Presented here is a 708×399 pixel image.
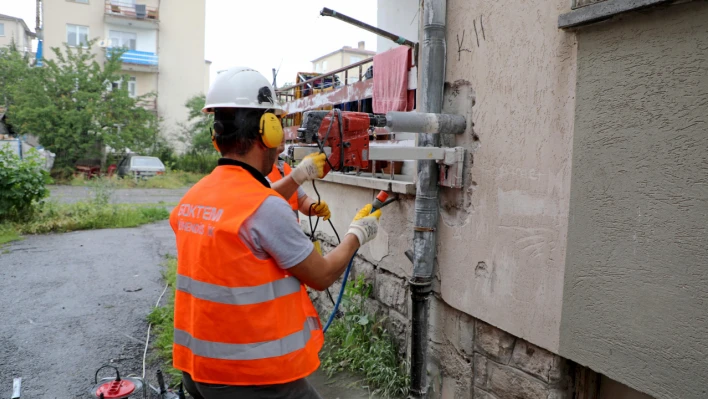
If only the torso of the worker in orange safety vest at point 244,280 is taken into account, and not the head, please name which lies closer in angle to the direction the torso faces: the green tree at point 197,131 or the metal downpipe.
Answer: the metal downpipe

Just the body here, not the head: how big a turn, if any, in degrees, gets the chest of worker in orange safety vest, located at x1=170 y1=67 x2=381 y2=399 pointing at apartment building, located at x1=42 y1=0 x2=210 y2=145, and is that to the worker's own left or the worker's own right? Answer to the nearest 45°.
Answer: approximately 45° to the worker's own left

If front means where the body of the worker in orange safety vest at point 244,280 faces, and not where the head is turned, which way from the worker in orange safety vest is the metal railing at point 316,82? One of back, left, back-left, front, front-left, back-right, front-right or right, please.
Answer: front-left

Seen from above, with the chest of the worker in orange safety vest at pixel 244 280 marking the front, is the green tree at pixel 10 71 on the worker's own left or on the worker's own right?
on the worker's own left

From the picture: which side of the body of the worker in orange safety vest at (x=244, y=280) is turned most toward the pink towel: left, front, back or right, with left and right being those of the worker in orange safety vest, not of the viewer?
front

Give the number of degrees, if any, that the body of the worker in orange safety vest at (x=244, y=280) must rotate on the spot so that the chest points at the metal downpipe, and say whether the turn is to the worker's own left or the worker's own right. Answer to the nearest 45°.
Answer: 0° — they already face it

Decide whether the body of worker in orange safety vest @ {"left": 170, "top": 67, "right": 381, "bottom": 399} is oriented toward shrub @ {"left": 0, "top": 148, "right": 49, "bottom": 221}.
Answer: no

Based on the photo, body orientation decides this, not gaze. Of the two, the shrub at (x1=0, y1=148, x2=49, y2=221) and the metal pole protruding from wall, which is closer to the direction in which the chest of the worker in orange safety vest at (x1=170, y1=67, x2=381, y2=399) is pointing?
the metal pole protruding from wall

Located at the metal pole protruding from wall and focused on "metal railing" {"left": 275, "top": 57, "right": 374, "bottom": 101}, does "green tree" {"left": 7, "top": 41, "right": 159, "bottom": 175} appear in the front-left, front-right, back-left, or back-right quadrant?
front-left

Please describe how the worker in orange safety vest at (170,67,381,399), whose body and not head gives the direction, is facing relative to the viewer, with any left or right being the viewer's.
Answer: facing away from the viewer and to the right of the viewer

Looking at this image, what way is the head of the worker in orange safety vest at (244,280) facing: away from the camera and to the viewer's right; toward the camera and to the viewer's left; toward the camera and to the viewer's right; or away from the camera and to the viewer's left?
away from the camera and to the viewer's right

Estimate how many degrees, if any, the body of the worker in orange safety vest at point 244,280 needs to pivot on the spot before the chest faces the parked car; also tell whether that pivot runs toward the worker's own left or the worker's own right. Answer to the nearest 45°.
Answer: approximately 45° to the worker's own left

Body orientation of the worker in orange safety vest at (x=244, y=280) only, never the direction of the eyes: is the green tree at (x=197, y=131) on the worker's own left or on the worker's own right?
on the worker's own left

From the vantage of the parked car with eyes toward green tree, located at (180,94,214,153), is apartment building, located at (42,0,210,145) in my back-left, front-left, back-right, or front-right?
front-left

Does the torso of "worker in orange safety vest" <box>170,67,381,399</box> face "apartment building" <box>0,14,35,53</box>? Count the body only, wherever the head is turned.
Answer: no
